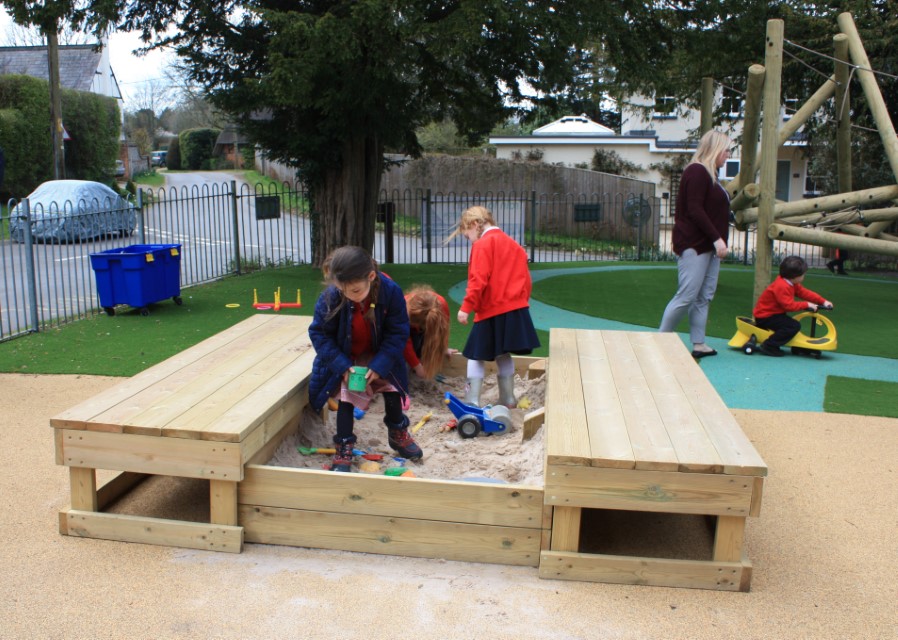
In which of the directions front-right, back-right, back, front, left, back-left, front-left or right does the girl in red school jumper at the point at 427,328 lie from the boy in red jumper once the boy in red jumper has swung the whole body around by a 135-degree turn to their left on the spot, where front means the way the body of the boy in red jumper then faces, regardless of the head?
left

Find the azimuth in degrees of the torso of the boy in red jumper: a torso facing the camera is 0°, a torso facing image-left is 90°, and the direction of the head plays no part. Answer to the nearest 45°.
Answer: approximately 270°

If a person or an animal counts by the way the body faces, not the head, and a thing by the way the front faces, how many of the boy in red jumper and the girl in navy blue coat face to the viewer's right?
1

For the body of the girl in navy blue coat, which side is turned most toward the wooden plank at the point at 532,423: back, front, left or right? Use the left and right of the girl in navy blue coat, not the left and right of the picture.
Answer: left

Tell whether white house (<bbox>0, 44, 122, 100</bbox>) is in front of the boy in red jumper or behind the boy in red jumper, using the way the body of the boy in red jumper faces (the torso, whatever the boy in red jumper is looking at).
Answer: behind

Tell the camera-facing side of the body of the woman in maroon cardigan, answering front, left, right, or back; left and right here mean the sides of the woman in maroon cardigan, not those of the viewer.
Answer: right
